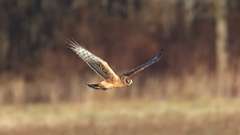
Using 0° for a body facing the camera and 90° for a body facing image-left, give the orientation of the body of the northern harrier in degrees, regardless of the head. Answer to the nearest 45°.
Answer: approximately 315°

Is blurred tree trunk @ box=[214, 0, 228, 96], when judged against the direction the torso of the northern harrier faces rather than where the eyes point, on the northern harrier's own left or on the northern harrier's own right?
on the northern harrier's own left
